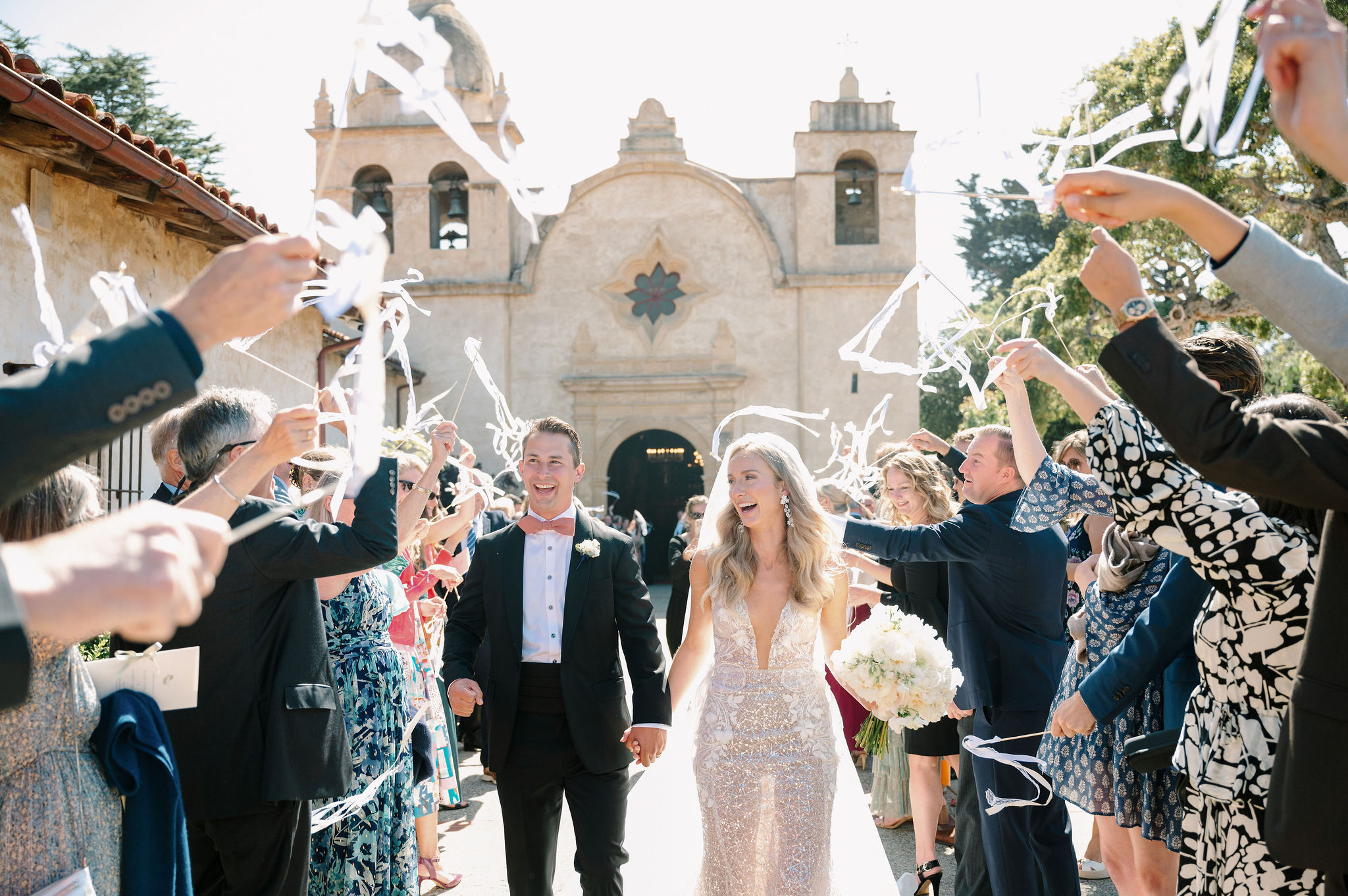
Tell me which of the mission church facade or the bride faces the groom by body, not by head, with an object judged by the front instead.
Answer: the mission church facade

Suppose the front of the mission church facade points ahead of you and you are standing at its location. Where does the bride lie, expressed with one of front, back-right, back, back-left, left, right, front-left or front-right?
front

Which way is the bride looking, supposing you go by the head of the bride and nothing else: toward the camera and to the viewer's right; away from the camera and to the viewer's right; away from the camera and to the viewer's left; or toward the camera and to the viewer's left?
toward the camera and to the viewer's left

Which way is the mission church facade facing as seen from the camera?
toward the camera

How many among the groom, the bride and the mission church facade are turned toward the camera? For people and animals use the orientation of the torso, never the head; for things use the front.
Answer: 3

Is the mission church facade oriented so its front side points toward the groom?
yes

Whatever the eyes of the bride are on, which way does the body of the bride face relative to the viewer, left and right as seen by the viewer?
facing the viewer

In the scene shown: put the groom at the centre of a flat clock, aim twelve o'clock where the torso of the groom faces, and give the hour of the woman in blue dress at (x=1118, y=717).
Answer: The woman in blue dress is roughly at 10 o'clock from the groom.

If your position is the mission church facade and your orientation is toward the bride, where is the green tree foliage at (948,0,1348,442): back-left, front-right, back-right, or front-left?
front-left

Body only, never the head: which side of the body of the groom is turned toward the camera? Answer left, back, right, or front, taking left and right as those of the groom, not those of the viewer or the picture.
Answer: front

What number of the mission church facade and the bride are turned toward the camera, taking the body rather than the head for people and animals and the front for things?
2
